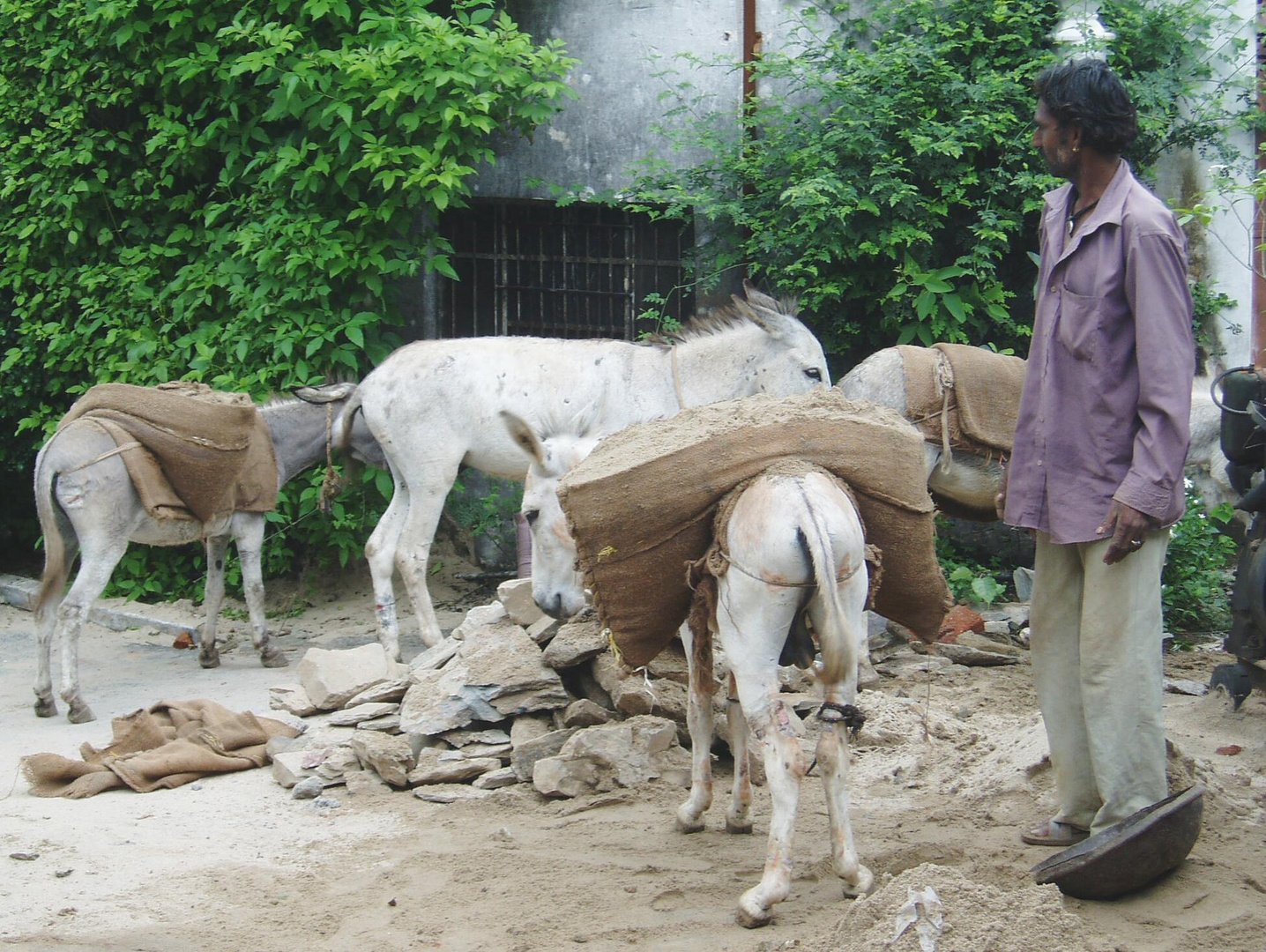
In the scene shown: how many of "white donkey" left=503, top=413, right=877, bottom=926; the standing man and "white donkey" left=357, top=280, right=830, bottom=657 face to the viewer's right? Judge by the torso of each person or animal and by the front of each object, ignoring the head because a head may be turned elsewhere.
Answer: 1

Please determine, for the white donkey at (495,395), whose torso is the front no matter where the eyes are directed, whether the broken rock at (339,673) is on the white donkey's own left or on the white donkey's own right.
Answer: on the white donkey's own right

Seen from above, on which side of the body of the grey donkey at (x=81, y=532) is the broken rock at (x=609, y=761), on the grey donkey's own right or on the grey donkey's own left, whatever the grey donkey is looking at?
on the grey donkey's own right

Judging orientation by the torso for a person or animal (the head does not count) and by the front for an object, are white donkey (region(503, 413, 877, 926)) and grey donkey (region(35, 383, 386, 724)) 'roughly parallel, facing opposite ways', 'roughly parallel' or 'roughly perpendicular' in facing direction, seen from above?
roughly perpendicular

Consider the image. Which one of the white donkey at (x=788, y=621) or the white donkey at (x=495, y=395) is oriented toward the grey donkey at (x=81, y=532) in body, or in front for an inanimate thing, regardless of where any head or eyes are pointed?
the white donkey at (x=788, y=621)

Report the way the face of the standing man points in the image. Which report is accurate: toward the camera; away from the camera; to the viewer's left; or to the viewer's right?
to the viewer's left

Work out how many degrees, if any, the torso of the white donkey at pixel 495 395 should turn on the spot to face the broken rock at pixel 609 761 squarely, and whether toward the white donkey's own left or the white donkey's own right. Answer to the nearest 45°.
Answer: approximately 90° to the white donkey's own right

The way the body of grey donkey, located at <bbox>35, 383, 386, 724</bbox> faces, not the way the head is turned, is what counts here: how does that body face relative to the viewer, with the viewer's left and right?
facing away from the viewer and to the right of the viewer

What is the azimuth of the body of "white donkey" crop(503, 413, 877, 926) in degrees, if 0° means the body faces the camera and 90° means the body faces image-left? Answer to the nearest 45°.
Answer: approximately 135°

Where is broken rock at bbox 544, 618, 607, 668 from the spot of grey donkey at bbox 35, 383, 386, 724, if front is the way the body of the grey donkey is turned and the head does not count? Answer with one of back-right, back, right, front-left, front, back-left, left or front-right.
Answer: right

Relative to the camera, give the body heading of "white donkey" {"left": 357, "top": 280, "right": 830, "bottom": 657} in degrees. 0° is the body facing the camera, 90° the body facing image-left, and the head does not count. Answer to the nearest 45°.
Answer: approximately 270°

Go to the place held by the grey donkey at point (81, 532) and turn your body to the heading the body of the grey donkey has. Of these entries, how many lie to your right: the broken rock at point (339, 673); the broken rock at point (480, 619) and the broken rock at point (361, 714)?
3

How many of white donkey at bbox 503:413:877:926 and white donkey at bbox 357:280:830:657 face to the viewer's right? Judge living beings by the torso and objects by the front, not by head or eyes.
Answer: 1
